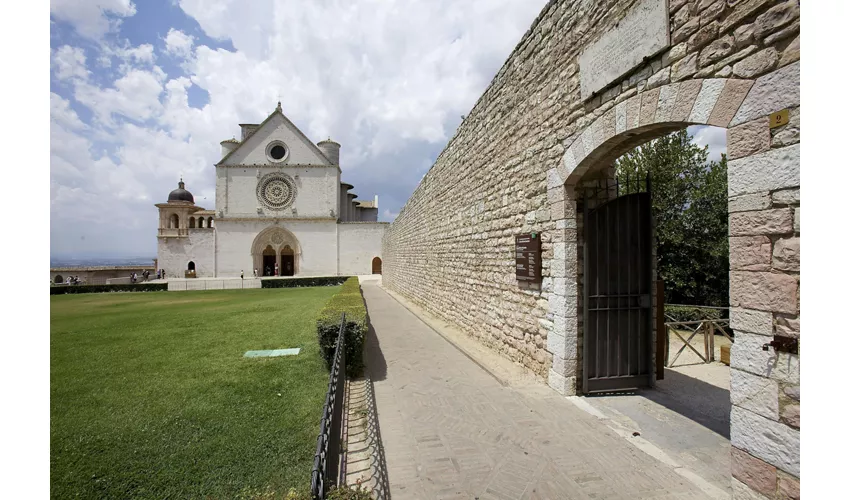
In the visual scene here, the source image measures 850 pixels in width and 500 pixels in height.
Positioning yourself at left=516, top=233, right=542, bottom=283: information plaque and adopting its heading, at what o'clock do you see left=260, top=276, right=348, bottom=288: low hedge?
The low hedge is roughly at 3 o'clock from the information plaque.

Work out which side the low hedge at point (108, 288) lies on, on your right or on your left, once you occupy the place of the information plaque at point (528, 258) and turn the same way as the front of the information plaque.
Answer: on your right

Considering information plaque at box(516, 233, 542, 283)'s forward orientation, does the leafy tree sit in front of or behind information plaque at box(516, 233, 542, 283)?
behind

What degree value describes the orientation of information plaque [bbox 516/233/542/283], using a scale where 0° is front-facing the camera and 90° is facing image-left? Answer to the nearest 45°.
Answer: approximately 45°

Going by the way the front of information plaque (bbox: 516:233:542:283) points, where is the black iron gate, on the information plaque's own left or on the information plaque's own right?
on the information plaque's own left

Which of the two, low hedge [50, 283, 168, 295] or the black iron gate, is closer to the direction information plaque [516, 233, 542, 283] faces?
the low hedge
